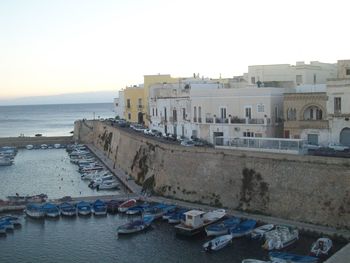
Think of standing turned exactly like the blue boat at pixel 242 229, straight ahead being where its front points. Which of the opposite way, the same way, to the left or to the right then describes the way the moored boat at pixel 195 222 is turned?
the same way

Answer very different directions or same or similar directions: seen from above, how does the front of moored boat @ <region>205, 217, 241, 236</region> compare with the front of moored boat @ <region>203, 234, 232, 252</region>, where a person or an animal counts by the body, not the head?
same or similar directions
